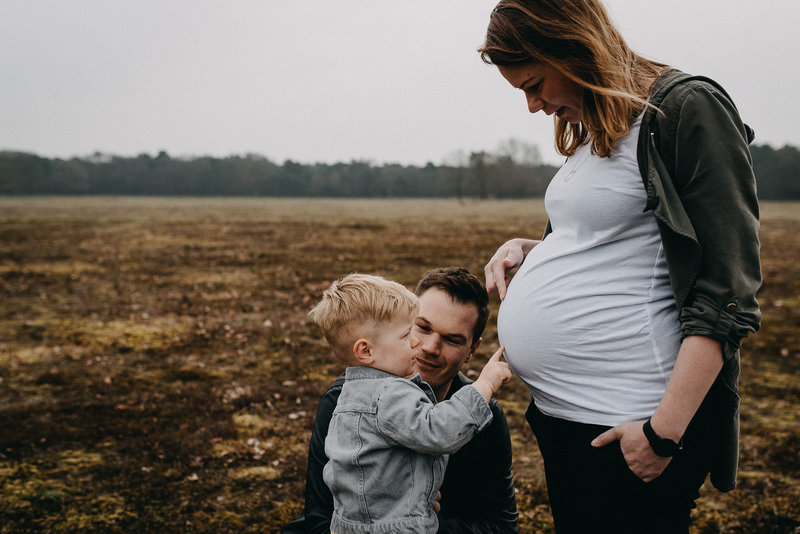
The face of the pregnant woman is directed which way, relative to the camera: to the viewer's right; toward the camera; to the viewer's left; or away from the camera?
to the viewer's left

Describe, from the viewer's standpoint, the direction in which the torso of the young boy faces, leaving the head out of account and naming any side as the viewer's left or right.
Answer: facing away from the viewer and to the right of the viewer

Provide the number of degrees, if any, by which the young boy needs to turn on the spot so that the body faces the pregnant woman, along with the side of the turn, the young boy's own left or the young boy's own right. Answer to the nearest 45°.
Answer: approximately 45° to the young boy's own right
